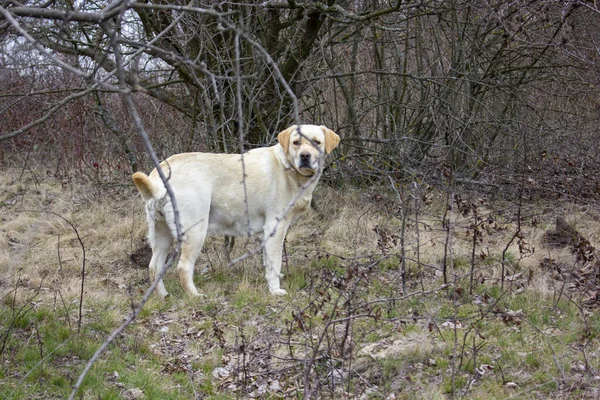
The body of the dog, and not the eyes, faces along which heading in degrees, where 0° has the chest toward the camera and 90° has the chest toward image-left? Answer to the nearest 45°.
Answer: approximately 270°
